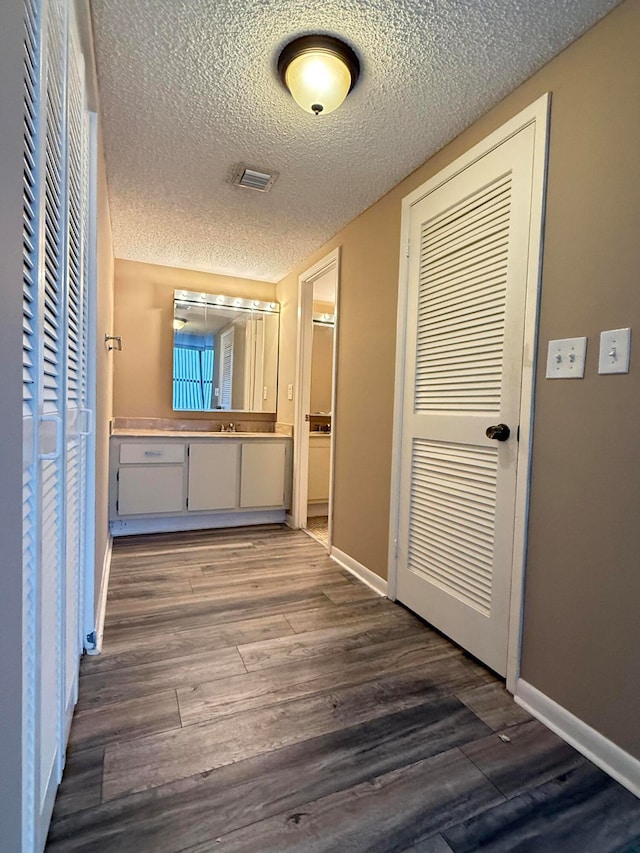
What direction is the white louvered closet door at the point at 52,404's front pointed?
to the viewer's right

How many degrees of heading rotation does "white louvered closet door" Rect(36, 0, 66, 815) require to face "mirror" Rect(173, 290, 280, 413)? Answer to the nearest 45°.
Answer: approximately 45° to its left

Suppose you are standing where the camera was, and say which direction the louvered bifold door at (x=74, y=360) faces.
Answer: facing to the right of the viewer

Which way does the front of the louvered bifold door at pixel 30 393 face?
to the viewer's right

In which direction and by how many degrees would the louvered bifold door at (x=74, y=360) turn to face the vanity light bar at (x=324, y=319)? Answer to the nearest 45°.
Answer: approximately 45° to its left

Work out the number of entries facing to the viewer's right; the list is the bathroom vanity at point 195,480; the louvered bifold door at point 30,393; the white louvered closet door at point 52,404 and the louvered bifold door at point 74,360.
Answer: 3

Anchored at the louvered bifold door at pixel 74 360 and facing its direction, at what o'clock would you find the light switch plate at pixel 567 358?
The light switch plate is roughly at 1 o'clock from the louvered bifold door.

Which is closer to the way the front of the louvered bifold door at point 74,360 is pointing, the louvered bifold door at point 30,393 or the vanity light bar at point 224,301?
the vanity light bar

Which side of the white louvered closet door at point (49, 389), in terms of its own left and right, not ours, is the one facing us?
right

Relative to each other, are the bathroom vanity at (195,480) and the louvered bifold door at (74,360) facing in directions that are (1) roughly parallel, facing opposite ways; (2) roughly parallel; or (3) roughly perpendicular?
roughly perpendicular

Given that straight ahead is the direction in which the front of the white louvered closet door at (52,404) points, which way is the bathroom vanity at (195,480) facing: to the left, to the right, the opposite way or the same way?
to the right
